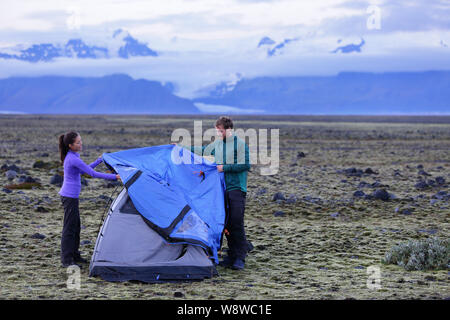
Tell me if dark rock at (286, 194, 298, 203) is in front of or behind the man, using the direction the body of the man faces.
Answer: behind

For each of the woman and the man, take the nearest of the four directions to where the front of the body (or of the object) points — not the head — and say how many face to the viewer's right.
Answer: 1

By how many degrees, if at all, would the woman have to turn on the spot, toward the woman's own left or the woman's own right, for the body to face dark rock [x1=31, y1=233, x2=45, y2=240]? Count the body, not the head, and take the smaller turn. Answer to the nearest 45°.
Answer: approximately 90° to the woman's own left

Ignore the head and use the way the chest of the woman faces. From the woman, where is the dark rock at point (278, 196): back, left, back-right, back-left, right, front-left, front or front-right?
front-left

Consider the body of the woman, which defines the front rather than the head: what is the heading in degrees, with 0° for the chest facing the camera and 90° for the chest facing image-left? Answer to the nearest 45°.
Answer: approximately 270°

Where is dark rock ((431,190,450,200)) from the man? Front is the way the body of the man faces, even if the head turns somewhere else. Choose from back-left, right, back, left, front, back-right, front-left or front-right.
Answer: back

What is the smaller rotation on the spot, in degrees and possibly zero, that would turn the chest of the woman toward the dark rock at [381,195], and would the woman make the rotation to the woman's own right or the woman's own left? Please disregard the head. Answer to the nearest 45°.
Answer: approximately 45° to the woman's own left

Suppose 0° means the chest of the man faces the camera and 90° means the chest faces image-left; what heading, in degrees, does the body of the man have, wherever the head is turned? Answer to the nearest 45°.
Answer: approximately 45°

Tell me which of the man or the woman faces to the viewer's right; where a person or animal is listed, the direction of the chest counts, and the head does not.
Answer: the woman
